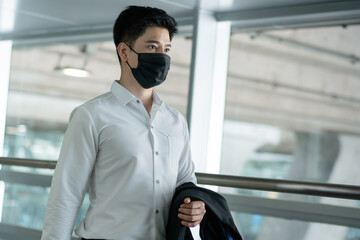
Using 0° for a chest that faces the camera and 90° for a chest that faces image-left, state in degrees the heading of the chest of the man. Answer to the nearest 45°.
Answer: approximately 315°

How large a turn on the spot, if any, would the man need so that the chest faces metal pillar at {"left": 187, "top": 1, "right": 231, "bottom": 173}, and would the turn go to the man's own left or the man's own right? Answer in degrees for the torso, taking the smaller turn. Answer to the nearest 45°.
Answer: approximately 135° to the man's own left

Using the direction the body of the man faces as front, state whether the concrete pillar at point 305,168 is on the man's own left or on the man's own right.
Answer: on the man's own left
